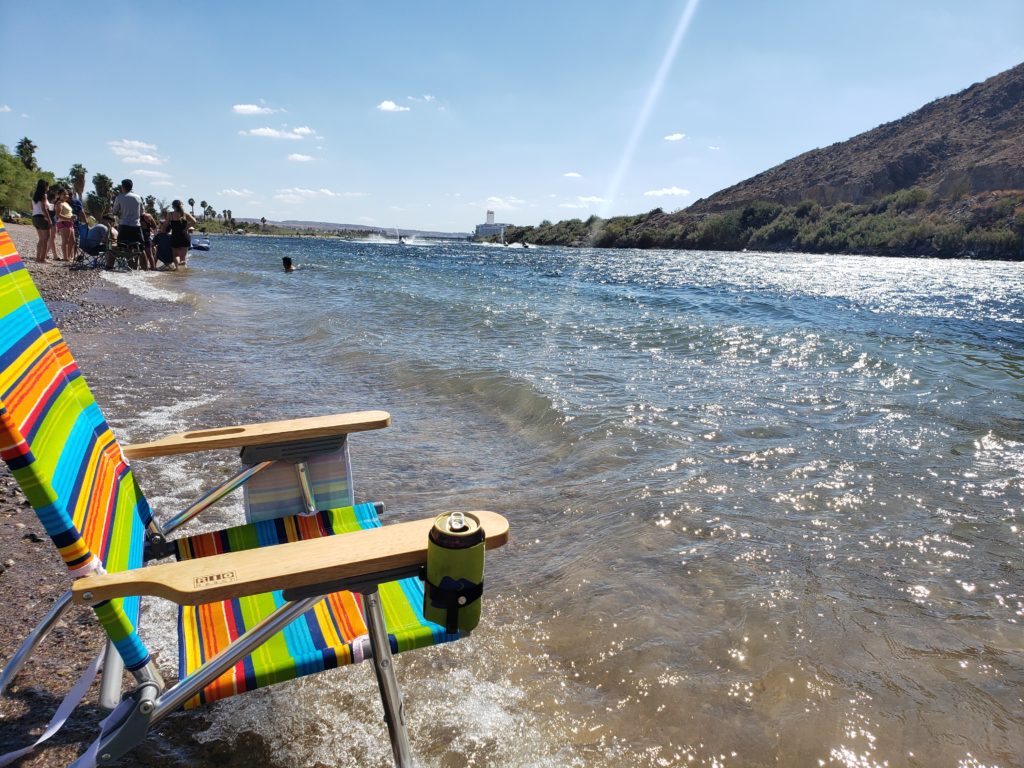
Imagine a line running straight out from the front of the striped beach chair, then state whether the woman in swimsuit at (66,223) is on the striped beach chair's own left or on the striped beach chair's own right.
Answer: on the striped beach chair's own left

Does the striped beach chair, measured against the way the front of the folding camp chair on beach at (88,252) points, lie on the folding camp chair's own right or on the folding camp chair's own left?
on the folding camp chair's own right

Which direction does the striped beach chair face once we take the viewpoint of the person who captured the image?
facing to the right of the viewer

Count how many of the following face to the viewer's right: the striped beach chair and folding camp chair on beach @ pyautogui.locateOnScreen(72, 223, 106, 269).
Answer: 2

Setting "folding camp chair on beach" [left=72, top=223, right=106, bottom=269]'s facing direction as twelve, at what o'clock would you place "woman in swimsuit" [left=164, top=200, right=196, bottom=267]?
The woman in swimsuit is roughly at 12 o'clock from the folding camp chair on beach.

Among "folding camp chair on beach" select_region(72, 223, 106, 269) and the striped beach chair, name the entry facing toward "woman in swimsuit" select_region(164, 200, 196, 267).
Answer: the folding camp chair on beach

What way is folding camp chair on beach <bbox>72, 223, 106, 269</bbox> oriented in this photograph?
to the viewer's right

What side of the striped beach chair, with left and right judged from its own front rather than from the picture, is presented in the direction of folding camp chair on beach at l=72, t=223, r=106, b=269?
left

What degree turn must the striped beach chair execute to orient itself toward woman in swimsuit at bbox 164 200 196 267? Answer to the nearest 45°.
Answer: approximately 90° to its left
